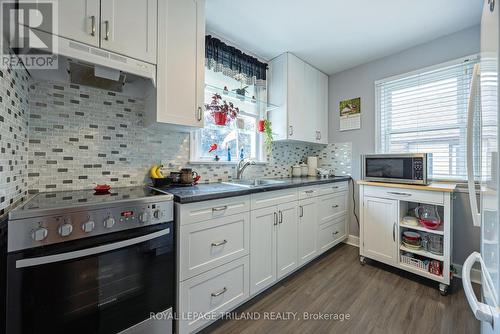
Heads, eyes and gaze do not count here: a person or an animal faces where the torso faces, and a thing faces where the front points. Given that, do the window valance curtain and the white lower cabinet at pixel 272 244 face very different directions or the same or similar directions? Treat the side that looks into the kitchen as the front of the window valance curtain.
same or similar directions

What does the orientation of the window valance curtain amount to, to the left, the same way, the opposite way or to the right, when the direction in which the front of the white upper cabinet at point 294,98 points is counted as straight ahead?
the same way

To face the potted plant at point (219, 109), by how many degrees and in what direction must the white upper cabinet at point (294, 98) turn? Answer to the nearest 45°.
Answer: approximately 90° to its right

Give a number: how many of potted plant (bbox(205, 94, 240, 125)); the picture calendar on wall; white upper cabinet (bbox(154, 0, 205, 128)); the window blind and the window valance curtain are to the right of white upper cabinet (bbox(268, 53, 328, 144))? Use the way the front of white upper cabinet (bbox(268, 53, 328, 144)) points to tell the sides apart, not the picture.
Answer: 3

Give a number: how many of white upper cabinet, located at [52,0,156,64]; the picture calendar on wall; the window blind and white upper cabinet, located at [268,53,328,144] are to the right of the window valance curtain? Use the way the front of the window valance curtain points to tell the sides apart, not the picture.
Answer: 1

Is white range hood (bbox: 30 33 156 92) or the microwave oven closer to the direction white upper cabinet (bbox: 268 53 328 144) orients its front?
the microwave oven

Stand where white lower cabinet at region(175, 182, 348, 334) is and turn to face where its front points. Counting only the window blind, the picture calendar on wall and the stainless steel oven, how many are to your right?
1

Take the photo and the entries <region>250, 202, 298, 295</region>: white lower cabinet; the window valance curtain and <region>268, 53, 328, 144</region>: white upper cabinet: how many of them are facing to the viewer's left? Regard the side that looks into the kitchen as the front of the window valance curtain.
0

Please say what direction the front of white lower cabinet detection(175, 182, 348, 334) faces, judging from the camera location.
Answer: facing the viewer and to the right of the viewer

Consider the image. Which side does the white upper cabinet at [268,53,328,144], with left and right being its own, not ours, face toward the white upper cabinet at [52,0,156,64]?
right

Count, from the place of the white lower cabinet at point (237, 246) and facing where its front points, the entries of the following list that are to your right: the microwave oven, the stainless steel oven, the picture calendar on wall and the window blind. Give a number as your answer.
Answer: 1

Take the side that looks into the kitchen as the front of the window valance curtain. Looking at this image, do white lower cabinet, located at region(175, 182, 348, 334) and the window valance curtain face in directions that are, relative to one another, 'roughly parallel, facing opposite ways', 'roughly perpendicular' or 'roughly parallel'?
roughly parallel

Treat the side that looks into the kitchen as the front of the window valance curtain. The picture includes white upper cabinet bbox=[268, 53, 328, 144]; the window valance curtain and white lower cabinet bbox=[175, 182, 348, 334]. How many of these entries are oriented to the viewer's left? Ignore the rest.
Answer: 0

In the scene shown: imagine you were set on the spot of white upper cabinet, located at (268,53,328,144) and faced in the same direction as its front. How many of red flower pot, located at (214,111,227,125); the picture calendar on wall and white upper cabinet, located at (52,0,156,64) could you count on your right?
2
